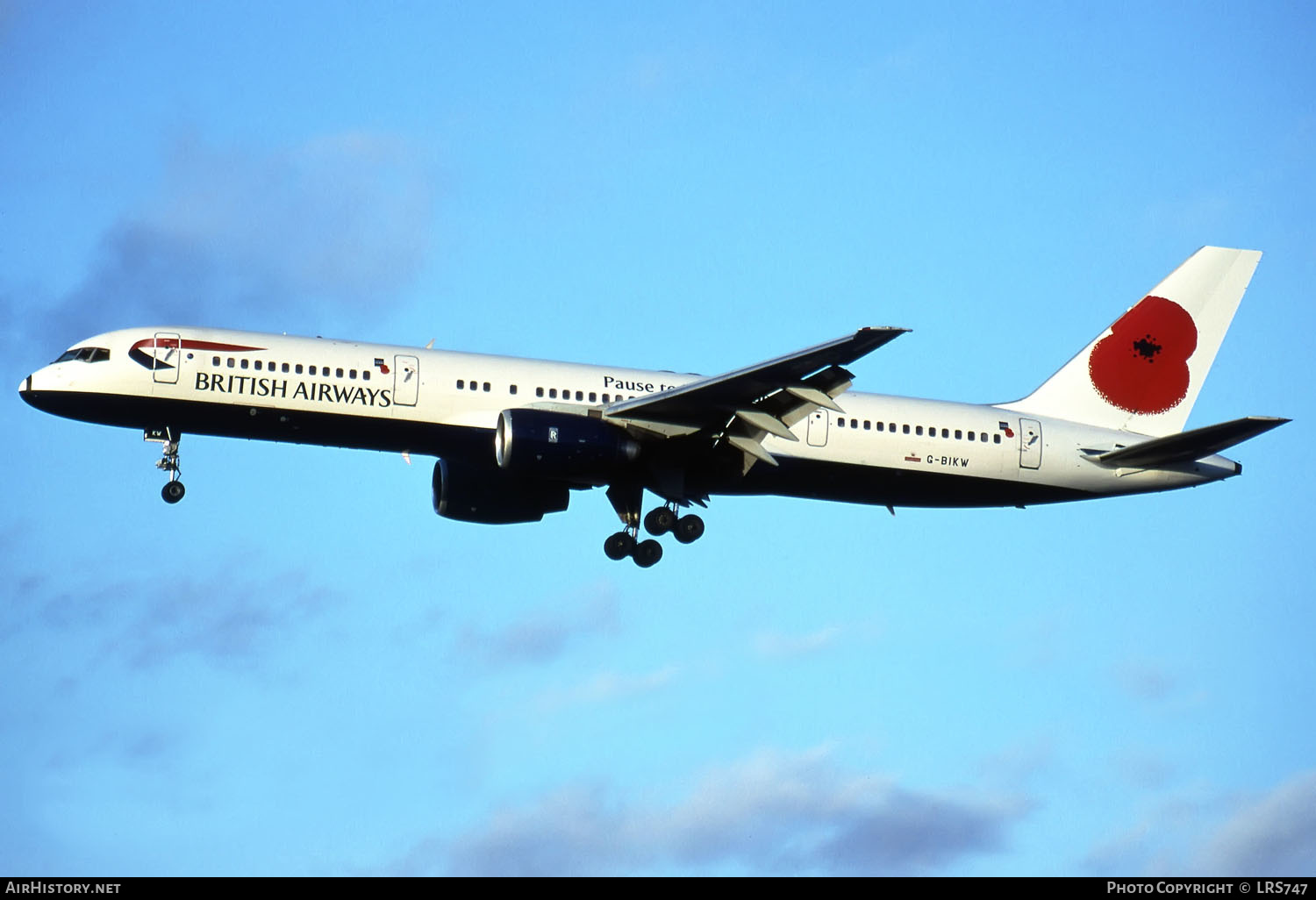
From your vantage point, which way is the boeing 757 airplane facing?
to the viewer's left
